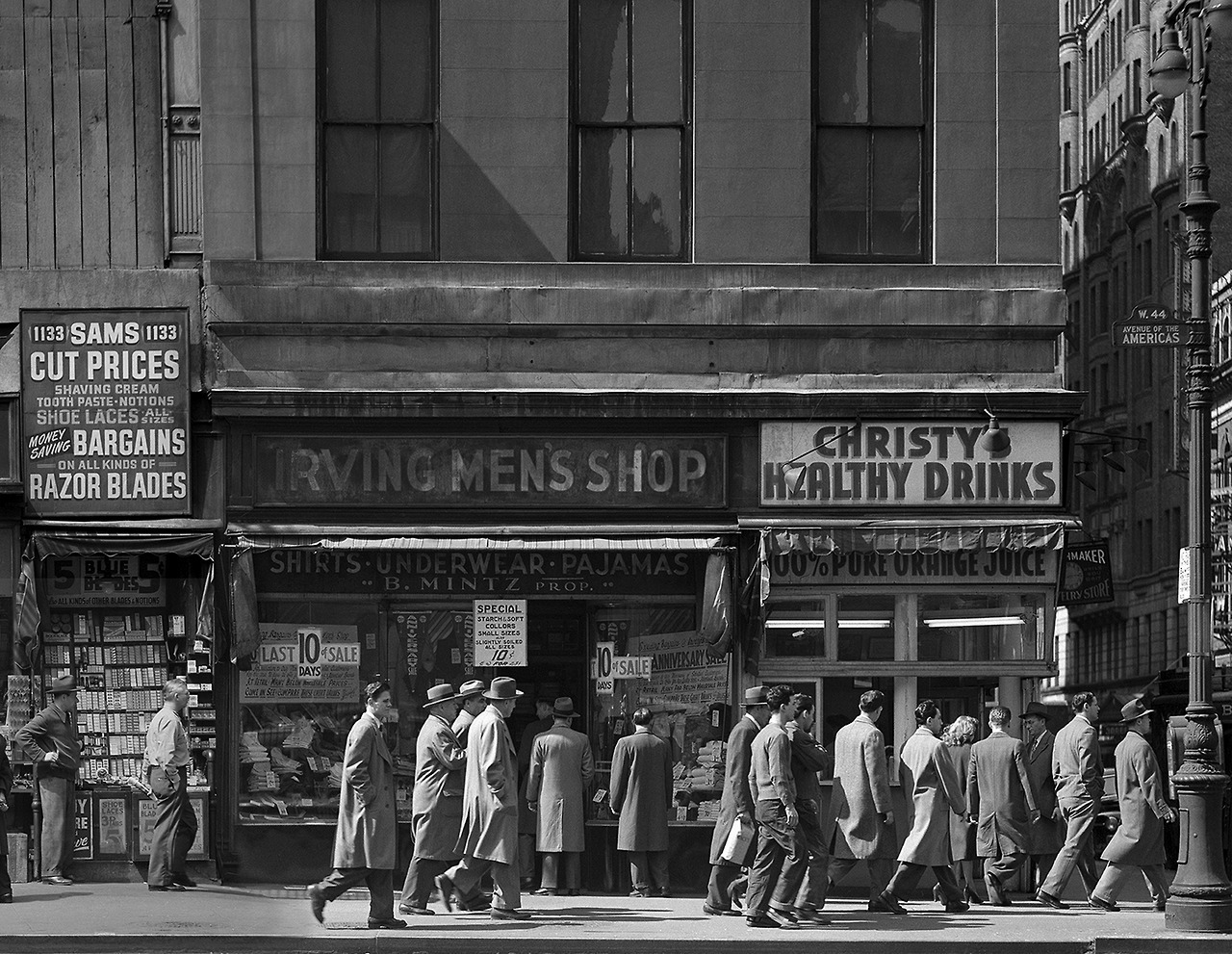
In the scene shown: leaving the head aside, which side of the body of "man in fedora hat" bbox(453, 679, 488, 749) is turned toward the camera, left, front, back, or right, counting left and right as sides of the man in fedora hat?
right

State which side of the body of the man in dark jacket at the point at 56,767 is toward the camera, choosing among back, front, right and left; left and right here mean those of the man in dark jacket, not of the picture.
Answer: right

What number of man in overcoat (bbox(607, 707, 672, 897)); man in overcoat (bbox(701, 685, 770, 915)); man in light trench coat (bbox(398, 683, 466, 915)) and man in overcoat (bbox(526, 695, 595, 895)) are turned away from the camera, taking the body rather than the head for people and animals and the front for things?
2

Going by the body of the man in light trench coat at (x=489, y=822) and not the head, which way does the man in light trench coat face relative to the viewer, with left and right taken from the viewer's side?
facing to the right of the viewer

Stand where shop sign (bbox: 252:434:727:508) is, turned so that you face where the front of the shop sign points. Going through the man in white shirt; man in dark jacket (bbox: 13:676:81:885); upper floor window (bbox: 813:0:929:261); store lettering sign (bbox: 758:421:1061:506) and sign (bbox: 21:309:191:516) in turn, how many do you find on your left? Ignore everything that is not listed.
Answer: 2

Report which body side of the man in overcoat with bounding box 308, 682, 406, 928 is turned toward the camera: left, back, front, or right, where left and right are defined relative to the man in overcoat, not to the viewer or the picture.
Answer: right

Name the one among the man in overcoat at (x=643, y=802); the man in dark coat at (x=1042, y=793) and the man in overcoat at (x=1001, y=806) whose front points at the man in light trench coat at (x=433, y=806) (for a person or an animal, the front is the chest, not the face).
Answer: the man in dark coat

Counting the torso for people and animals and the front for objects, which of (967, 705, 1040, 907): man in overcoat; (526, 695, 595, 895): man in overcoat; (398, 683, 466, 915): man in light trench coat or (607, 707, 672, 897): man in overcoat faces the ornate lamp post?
the man in light trench coat

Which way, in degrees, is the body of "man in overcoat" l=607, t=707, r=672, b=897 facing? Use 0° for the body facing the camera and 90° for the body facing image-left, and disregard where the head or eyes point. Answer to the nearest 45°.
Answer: approximately 180°
